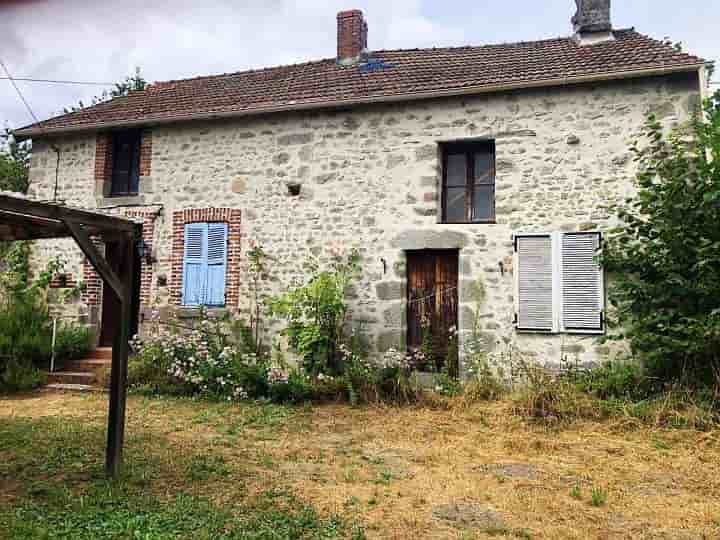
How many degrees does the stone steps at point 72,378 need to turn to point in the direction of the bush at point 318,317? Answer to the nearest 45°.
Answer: approximately 45° to its left

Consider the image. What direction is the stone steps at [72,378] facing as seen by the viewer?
toward the camera

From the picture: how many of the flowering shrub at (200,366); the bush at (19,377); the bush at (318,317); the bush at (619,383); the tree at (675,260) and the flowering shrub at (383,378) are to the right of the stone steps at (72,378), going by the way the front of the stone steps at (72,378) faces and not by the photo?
1

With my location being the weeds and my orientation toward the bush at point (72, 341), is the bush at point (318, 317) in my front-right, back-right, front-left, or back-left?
front-right

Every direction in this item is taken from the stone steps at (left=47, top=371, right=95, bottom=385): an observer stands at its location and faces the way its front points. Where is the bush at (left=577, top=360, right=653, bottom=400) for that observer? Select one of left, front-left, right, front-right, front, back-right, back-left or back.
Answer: front-left

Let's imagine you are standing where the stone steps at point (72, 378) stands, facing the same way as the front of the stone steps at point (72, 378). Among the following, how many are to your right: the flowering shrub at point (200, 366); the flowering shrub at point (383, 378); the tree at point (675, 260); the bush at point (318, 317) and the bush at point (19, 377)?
1

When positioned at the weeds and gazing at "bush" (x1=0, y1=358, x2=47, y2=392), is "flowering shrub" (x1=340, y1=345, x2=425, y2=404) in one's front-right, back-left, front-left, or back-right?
front-right

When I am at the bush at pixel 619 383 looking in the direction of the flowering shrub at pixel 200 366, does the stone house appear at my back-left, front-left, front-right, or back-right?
front-right

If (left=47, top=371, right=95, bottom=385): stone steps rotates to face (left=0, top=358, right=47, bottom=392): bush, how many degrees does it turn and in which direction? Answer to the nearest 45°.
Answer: approximately 90° to its right

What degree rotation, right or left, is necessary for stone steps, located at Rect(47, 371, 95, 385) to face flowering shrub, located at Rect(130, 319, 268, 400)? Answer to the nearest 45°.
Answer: approximately 45° to its left

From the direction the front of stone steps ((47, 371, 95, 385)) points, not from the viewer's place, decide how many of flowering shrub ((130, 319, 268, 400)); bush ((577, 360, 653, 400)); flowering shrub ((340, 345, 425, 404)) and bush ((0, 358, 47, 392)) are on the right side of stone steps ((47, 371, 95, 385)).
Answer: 1

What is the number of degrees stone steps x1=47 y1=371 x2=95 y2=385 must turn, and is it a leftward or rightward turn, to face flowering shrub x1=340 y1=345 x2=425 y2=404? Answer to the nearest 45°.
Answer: approximately 45° to its left
